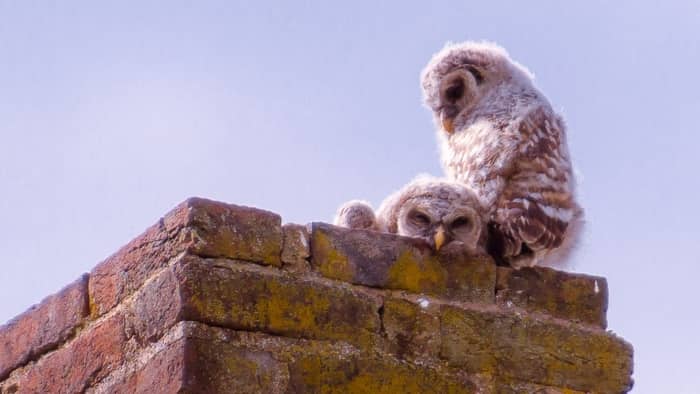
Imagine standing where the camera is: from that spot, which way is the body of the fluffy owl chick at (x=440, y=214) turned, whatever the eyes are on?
toward the camera

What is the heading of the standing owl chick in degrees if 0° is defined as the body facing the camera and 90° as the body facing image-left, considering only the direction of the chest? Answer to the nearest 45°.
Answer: approximately 45°

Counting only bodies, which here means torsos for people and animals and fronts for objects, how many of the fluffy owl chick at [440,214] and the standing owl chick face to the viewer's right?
0
